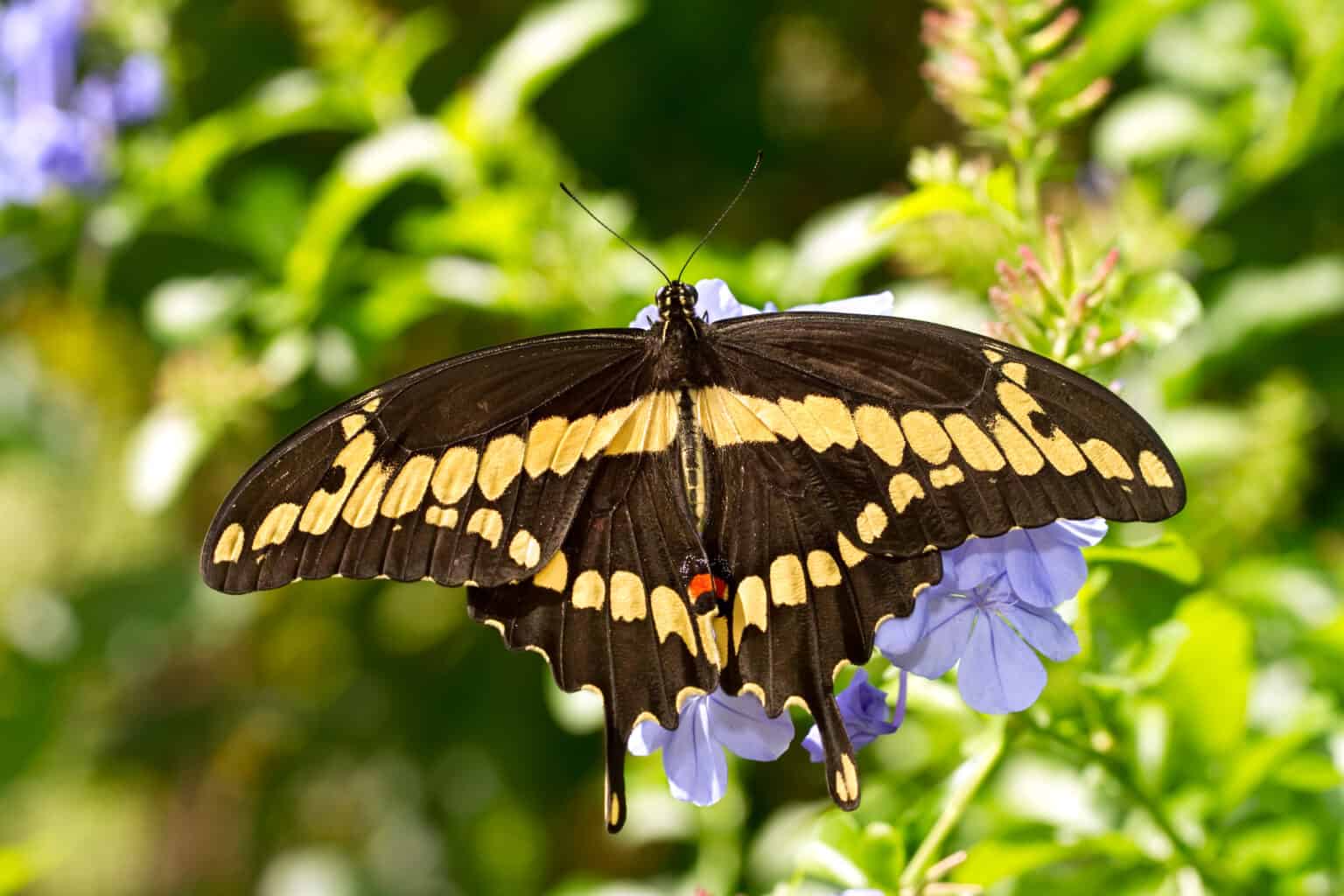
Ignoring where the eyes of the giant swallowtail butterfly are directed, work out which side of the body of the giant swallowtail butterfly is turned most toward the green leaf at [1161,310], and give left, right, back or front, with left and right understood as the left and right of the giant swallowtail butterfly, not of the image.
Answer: right

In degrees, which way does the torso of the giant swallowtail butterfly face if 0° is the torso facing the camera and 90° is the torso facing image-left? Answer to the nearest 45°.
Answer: approximately 180°

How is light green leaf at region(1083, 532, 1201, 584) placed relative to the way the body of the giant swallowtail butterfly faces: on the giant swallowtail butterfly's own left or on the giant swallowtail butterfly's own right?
on the giant swallowtail butterfly's own right

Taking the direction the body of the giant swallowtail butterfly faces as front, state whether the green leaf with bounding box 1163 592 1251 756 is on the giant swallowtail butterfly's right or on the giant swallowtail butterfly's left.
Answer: on the giant swallowtail butterfly's right
